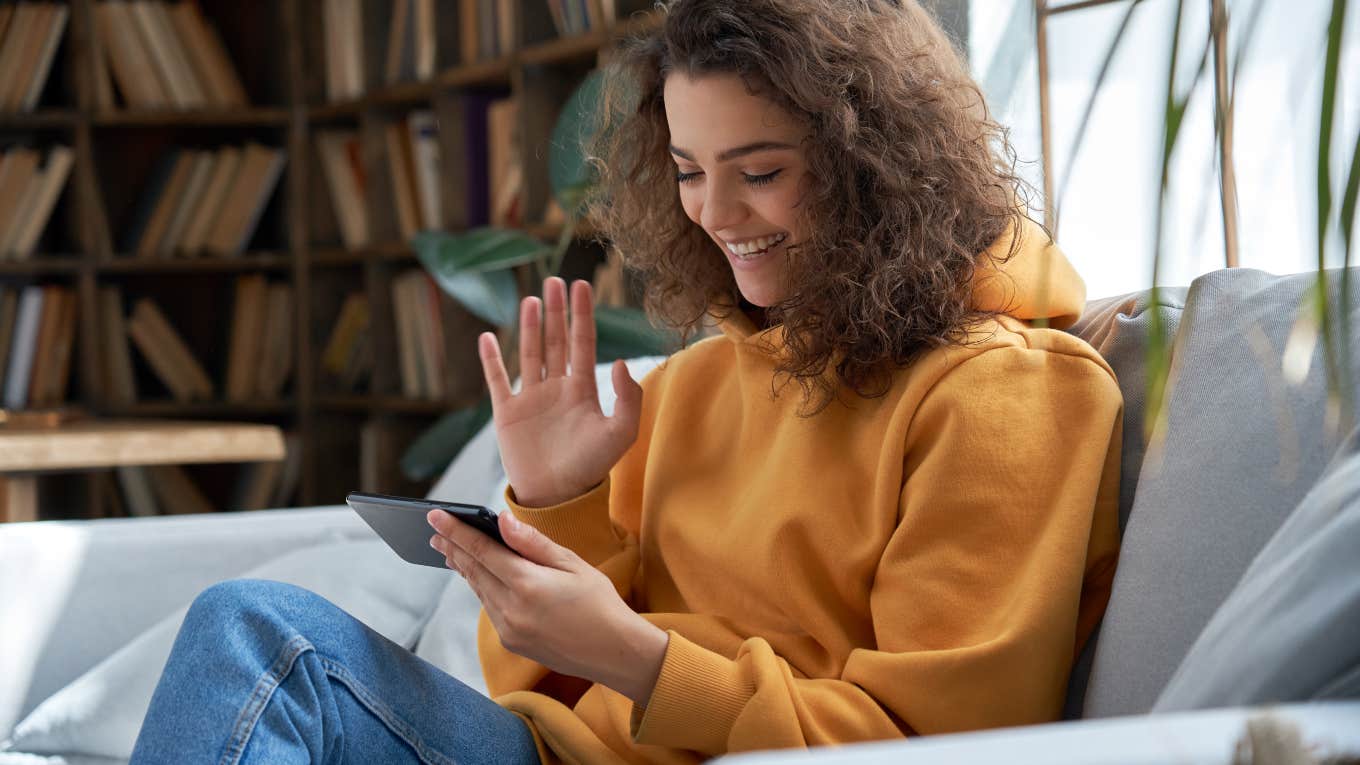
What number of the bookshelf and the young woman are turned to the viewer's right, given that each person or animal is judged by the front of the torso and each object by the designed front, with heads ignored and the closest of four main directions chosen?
0

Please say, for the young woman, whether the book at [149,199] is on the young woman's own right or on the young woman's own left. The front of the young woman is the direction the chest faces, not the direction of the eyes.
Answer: on the young woman's own right

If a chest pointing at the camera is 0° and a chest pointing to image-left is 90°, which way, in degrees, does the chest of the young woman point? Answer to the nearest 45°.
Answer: approximately 45°

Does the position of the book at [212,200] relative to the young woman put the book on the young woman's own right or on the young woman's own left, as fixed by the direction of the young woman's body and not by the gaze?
on the young woman's own right

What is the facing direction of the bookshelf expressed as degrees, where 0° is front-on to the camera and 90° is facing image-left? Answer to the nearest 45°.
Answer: approximately 0°
